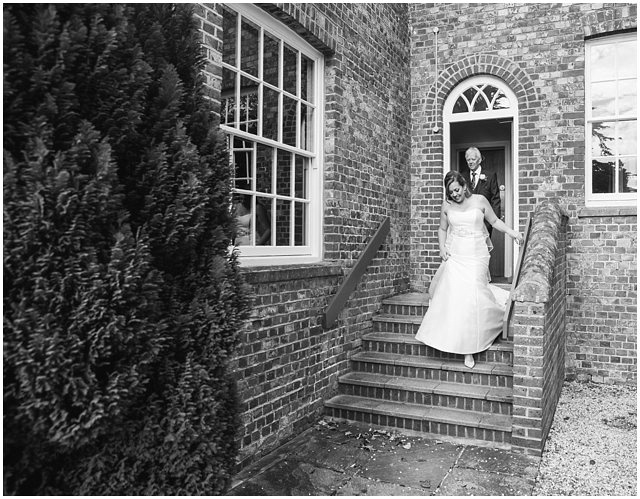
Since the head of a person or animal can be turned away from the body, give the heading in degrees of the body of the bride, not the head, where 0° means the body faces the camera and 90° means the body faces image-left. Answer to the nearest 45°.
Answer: approximately 0°

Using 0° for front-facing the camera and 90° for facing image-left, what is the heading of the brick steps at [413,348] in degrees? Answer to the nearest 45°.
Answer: approximately 0°

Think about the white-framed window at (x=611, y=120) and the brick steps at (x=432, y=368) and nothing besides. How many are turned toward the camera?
2

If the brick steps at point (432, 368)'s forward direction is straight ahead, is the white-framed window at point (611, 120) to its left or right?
on its left
